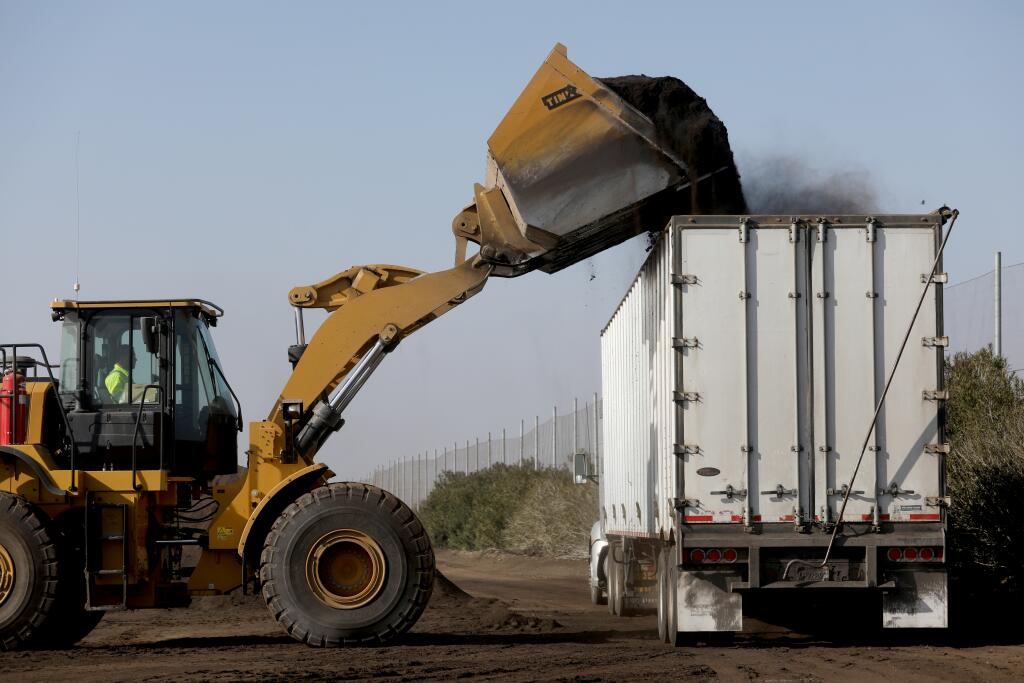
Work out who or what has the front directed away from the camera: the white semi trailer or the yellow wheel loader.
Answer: the white semi trailer

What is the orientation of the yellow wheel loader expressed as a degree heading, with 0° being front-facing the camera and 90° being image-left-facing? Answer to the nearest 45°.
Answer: approximately 270°

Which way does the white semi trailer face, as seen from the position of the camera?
facing away from the viewer

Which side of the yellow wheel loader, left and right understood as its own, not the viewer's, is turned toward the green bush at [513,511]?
left

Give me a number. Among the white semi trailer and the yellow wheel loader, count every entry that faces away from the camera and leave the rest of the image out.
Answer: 1

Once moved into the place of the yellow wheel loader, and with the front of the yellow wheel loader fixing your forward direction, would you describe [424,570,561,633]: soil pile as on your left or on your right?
on your left

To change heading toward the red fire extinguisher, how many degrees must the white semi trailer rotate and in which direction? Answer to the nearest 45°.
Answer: approximately 90° to its left

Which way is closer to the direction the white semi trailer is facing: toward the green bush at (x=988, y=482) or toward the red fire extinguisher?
the green bush

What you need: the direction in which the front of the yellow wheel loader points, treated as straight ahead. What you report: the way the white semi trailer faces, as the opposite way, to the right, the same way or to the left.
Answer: to the left
